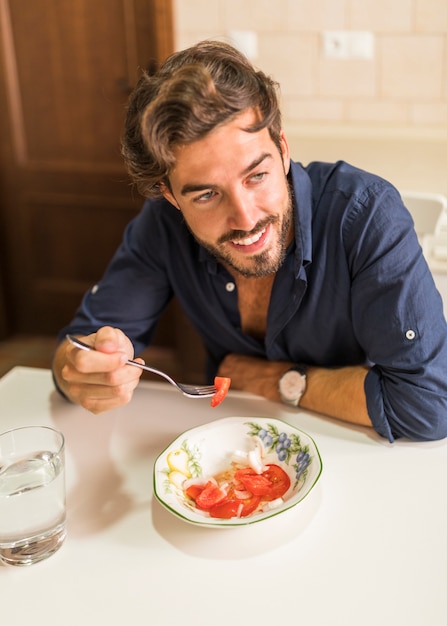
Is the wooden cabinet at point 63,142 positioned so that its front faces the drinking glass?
yes

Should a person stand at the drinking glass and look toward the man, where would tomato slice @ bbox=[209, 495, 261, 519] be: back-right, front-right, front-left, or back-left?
front-right

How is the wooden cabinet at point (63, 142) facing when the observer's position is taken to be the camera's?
facing the viewer

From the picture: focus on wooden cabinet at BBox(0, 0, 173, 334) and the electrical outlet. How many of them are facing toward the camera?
2

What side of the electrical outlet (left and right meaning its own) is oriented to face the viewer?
front

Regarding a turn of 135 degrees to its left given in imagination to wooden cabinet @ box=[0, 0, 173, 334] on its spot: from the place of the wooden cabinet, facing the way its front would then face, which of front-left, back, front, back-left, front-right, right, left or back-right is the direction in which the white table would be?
back-right

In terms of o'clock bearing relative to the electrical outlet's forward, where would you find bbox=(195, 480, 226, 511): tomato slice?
The tomato slice is roughly at 12 o'clock from the electrical outlet.

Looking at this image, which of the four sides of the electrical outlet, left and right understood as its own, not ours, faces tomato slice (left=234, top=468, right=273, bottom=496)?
front

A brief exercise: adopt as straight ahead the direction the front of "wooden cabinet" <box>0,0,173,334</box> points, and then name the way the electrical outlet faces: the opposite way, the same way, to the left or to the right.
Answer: the same way

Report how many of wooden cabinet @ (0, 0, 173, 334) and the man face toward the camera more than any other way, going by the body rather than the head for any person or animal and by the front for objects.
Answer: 2

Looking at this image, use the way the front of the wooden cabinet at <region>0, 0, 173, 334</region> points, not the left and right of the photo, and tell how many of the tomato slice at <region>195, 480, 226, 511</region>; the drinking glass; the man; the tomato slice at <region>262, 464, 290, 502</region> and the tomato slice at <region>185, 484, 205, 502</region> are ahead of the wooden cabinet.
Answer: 5

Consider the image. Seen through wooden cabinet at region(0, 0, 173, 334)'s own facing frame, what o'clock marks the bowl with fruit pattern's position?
The bowl with fruit pattern is roughly at 12 o'clock from the wooden cabinet.

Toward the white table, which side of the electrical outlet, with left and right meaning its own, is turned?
front
